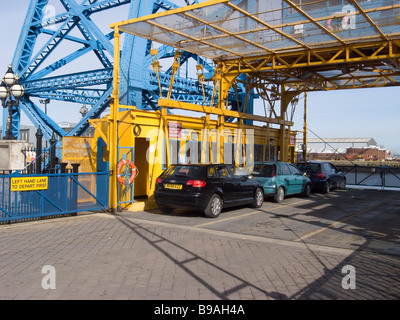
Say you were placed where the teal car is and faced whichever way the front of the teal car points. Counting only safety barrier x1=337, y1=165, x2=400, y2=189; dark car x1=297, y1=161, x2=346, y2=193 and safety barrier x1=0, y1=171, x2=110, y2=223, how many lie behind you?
1

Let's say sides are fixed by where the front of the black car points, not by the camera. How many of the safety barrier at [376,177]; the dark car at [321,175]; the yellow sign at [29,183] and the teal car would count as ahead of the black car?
3

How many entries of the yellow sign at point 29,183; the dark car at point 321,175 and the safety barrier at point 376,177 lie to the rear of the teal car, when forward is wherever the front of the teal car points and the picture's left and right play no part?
1

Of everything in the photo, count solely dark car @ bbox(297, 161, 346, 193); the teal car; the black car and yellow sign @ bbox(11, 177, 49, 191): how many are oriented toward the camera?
1

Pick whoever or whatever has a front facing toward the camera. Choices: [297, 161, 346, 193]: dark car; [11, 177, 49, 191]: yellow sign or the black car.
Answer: the yellow sign

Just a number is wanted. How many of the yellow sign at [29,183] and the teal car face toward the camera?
1

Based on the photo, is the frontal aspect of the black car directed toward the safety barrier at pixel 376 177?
yes

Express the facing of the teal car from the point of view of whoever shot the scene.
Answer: facing away from the viewer and to the right of the viewer

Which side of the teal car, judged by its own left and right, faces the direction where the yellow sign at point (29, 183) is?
back

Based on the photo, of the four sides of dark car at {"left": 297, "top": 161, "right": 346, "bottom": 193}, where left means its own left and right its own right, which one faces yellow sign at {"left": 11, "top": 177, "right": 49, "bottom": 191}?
back

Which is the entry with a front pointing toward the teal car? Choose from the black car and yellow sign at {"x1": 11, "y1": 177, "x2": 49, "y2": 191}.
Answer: the black car

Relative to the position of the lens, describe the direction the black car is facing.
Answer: facing away from the viewer and to the right of the viewer

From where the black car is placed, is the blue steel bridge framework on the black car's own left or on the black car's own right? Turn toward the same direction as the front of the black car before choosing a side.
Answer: on the black car's own left

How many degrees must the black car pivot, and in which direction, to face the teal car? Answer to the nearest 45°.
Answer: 0° — it already faces it

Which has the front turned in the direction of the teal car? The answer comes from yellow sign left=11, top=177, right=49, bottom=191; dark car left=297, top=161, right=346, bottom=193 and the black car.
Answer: the black car

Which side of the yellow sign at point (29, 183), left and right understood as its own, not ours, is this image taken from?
front

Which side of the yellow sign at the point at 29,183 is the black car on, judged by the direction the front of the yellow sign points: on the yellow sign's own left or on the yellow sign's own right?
on the yellow sign's own left

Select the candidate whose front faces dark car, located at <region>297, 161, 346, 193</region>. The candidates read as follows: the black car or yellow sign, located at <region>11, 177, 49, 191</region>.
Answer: the black car

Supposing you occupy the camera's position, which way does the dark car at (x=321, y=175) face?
facing away from the viewer and to the right of the viewer

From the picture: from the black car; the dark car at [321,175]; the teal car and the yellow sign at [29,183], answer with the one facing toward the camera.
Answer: the yellow sign

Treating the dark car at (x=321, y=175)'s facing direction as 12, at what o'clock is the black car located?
The black car is roughly at 5 o'clock from the dark car.
